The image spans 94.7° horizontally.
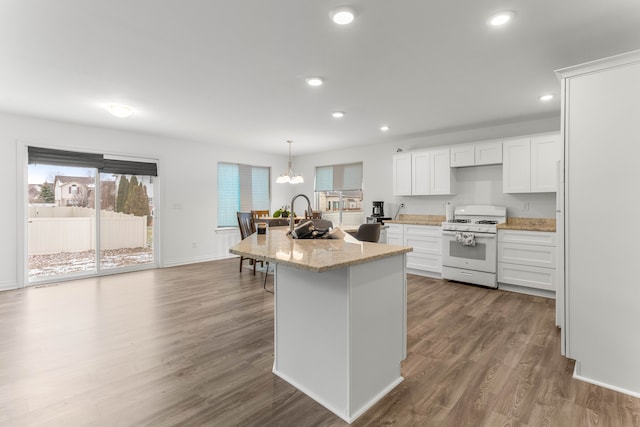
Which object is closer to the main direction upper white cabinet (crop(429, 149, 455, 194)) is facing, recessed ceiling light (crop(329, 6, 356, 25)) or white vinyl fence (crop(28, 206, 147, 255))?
the recessed ceiling light

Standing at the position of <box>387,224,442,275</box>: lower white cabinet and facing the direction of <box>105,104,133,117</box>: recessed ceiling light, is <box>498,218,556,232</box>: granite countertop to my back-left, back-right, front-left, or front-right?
back-left

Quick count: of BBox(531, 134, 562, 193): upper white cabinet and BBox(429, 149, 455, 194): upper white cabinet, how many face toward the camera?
2

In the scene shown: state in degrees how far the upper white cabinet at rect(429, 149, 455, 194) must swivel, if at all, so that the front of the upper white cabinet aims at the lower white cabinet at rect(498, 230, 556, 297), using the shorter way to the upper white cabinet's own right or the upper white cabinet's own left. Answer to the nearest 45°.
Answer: approximately 45° to the upper white cabinet's own left

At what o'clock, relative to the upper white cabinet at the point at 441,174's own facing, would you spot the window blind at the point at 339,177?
The window blind is roughly at 4 o'clock from the upper white cabinet.

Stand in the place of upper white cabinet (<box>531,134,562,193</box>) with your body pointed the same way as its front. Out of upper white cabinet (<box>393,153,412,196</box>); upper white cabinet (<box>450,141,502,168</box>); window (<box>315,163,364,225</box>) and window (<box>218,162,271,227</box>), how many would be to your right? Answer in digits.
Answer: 4

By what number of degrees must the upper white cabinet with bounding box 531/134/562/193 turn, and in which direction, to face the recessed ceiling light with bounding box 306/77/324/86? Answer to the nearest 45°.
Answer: approximately 45° to its right

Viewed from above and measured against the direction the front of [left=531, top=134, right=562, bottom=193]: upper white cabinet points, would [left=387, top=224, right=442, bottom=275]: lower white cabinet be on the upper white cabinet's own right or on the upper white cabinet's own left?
on the upper white cabinet's own right

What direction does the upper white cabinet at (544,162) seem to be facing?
toward the camera

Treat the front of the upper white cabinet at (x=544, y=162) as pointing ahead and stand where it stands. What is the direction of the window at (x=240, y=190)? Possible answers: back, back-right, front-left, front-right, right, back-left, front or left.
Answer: right

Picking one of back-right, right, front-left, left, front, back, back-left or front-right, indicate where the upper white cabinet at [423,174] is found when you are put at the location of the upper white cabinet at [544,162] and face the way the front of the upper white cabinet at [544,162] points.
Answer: right

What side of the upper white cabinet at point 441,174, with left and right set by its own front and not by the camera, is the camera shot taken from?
front

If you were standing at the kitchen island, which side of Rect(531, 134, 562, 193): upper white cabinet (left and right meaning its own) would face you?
front

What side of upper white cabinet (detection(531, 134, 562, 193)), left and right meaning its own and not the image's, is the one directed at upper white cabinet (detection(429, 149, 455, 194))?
right
